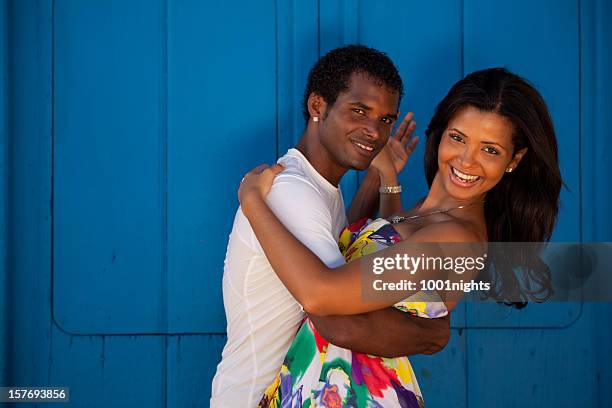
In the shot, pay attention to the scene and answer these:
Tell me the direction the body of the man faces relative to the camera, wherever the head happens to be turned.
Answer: to the viewer's right

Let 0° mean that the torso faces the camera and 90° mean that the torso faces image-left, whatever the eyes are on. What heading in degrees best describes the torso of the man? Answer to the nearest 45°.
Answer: approximately 270°
